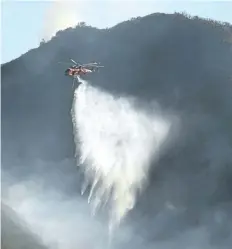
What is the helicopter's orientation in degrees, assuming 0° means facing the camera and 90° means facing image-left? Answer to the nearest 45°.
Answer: approximately 45°
